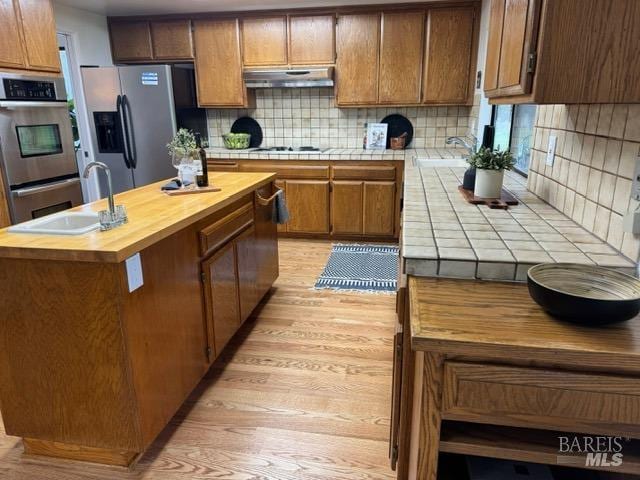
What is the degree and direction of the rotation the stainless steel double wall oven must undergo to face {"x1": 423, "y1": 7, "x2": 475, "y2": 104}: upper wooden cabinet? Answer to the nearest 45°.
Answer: approximately 45° to its left

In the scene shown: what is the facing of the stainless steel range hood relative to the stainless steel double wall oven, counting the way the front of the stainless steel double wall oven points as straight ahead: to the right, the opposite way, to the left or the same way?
to the right

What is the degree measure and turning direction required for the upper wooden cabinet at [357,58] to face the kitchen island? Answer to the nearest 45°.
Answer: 0° — it already faces it

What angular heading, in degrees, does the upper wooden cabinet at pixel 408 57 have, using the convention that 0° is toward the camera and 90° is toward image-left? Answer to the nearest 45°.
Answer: approximately 0°

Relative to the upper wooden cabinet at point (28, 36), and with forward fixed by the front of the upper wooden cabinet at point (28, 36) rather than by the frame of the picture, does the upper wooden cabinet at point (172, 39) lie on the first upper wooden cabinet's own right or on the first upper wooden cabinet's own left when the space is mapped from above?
on the first upper wooden cabinet's own left

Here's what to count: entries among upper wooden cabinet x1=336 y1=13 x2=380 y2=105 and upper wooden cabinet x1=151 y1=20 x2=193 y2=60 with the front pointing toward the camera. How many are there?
2

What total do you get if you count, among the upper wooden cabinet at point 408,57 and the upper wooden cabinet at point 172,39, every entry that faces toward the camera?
2

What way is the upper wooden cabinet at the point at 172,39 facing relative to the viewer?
toward the camera

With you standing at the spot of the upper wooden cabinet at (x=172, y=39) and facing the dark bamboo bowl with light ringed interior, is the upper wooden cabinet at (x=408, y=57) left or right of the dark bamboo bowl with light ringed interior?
left

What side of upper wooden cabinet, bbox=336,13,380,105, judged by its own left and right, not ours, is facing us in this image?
front

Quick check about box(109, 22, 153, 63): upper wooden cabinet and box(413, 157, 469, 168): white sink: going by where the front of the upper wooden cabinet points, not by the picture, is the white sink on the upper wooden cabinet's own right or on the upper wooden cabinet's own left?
on the upper wooden cabinet's own left

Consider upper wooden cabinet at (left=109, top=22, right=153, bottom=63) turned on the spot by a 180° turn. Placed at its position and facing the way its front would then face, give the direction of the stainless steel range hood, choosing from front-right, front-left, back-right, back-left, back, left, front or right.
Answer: back-right

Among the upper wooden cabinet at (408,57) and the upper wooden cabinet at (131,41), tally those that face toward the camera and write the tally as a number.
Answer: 2

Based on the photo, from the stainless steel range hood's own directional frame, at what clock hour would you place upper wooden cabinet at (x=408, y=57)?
The upper wooden cabinet is roughly at 9 o'clock from the stainless steel range hood.

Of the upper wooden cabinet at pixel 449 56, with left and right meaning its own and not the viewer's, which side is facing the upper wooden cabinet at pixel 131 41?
right

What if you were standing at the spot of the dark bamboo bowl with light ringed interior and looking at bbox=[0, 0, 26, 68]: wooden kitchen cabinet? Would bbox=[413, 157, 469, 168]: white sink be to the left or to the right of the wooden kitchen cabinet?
right
